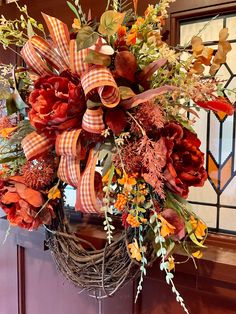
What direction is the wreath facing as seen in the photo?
toward the camera
